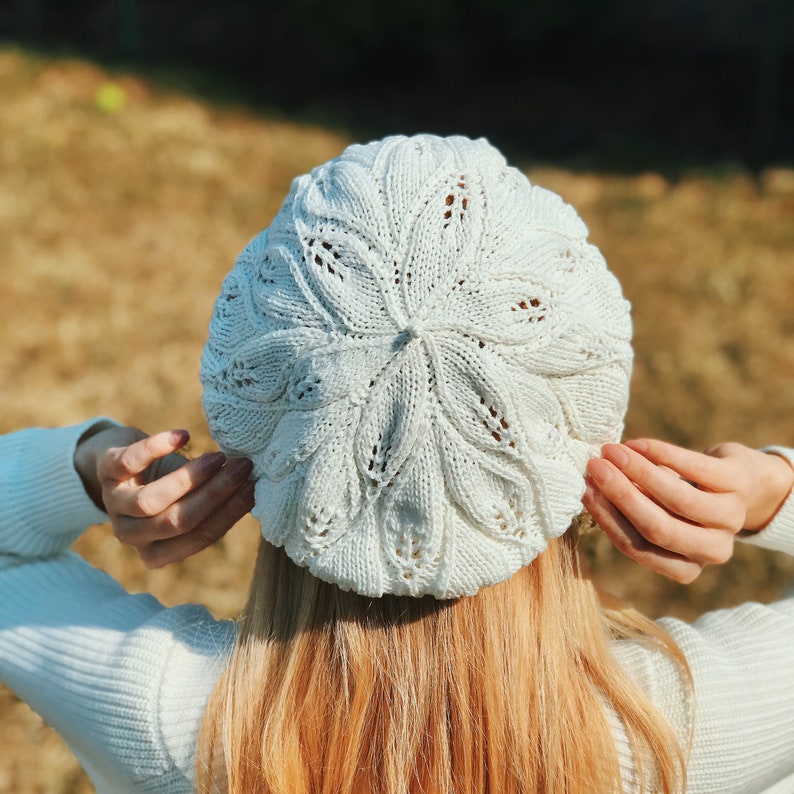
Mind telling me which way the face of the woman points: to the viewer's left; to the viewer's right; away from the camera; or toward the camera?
away from the camera

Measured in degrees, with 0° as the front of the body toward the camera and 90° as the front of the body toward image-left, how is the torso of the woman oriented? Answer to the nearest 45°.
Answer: approximately 180°
